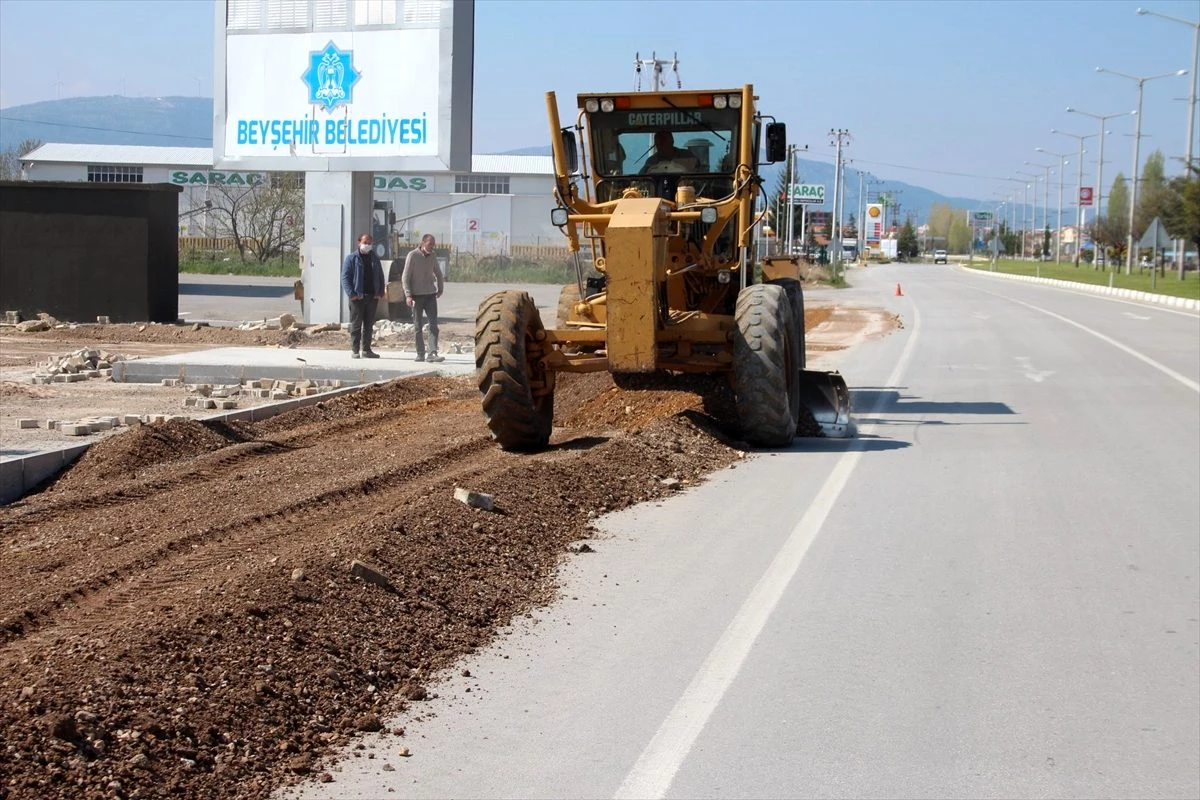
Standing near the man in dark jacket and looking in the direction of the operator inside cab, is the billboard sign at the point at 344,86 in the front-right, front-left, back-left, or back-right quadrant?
back-left

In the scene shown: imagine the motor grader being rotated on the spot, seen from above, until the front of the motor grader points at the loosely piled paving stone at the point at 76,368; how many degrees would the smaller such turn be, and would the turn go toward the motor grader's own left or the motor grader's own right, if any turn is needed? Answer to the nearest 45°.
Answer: approximately 135° to the motor grader's own right

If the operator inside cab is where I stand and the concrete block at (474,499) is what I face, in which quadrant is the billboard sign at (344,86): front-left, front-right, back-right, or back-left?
back-right

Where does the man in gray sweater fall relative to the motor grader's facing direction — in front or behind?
behind

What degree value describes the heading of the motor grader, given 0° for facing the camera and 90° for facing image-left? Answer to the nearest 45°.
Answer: approximately 0°

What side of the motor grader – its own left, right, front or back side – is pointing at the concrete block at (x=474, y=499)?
front

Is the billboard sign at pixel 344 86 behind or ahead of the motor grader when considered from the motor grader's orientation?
behind

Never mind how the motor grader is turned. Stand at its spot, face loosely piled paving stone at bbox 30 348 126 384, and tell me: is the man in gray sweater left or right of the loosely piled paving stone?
right
